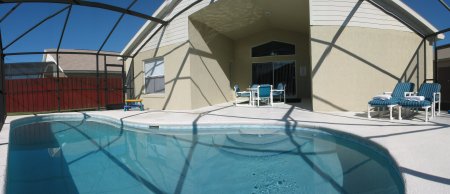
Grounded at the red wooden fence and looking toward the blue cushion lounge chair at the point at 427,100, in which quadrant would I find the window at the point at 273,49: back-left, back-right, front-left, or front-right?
front-left

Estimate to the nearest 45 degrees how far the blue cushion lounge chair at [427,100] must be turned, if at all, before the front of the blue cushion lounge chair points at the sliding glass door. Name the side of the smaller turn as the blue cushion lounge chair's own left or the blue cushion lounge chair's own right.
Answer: approximately 90° to the blue cushion lounge chair's own right

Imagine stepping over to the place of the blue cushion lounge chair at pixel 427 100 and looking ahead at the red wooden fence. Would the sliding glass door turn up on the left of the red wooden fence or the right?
right

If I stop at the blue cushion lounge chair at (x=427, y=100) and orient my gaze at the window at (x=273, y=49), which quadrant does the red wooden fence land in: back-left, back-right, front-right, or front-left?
front-left

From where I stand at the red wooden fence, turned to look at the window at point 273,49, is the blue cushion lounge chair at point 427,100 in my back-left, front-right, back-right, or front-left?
front-right

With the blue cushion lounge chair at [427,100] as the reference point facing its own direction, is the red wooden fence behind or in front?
in front

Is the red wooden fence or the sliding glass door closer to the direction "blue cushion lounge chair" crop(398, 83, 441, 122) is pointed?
the red wooden fence

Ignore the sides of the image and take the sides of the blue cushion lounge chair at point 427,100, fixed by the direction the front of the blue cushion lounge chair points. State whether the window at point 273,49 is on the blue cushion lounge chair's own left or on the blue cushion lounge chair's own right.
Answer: on the blue cushion lounge chair's own right

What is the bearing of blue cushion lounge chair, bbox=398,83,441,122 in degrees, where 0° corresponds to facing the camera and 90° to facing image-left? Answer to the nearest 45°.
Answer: approximately 45°
